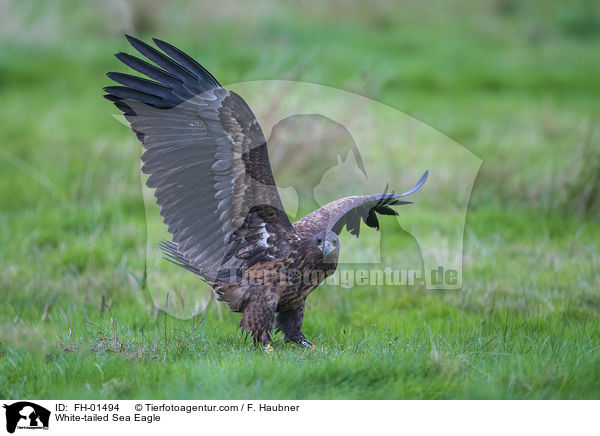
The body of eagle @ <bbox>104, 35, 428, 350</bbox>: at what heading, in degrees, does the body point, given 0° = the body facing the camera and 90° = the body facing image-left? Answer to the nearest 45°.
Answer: approximately 315°
